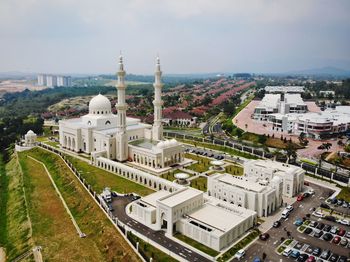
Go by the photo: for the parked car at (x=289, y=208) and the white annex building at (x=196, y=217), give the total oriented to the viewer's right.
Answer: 0

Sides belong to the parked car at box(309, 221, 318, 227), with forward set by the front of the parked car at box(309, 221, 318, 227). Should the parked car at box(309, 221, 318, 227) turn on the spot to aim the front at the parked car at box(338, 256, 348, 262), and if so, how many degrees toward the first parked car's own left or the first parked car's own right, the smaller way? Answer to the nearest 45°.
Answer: approximately 45° to the first parked car's own left

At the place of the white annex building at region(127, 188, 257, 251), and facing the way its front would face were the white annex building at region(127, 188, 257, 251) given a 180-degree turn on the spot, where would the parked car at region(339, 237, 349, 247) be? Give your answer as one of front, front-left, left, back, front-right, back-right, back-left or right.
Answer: front-right

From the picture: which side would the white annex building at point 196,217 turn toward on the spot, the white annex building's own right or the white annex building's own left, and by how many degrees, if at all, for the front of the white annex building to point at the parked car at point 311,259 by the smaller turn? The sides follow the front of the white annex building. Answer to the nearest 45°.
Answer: approximately 90° to the white annex building's own left
